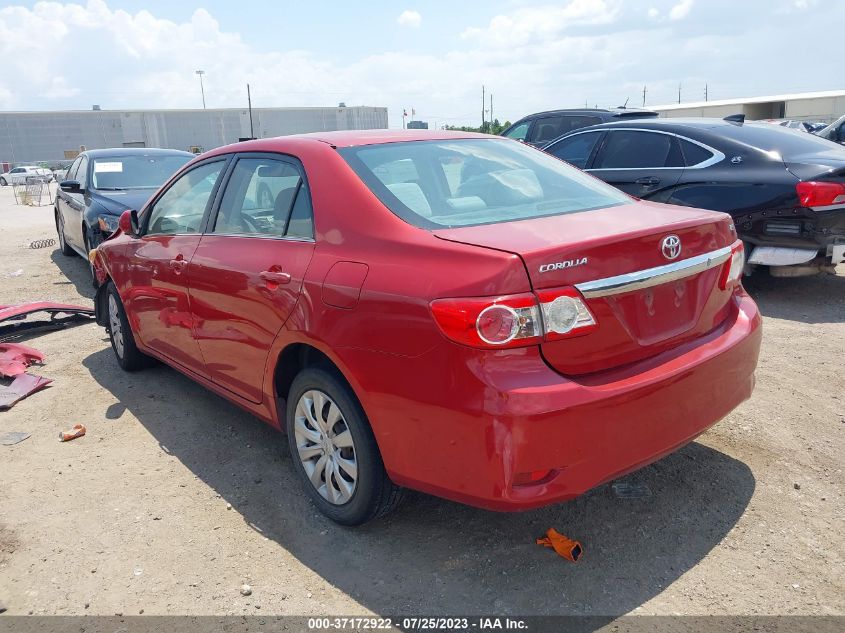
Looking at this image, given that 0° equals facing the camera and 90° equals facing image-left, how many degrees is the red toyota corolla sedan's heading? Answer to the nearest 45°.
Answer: approximately 135°

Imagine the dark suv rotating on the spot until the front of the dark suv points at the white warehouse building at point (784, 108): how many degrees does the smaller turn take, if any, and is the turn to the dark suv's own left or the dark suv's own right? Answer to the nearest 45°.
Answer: approximately 90° to the dark suv's own right

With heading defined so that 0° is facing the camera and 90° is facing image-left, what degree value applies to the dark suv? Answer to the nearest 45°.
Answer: approximately 90°

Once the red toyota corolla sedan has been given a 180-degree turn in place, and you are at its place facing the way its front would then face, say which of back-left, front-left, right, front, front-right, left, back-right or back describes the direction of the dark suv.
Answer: back-left

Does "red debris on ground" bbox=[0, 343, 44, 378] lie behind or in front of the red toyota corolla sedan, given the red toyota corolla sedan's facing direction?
in front

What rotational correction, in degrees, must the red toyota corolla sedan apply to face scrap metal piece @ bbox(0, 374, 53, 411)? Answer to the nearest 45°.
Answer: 0° — it already faces it

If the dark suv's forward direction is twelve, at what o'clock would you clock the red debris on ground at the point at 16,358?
The red debris on ground is roughly at 10 o'clock from the dark suv.
